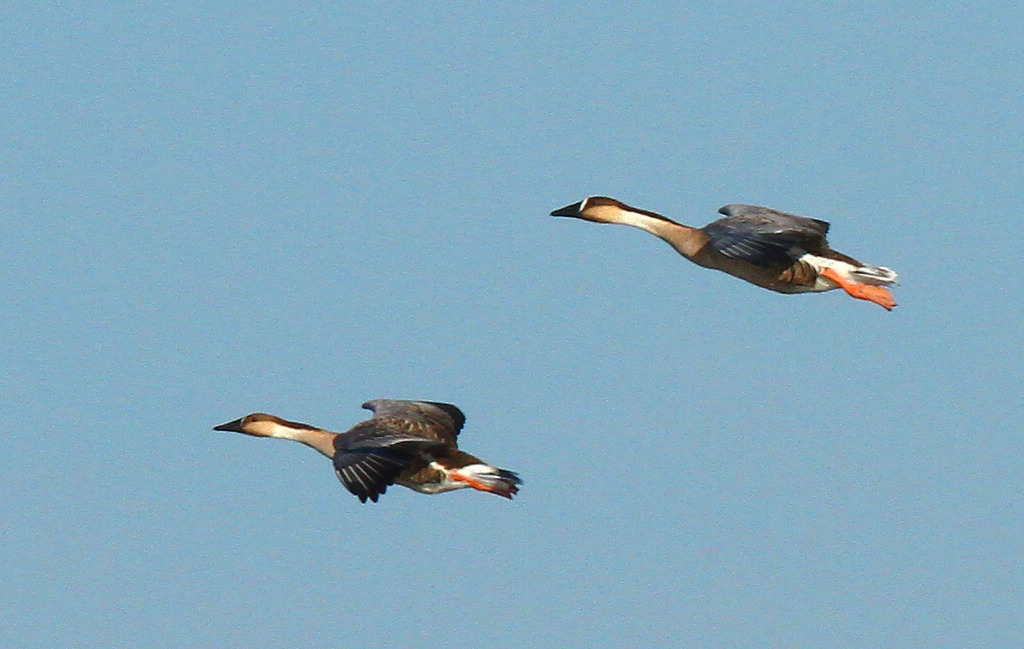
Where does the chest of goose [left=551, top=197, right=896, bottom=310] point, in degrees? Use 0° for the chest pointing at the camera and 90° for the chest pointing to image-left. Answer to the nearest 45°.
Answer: approximately 90°

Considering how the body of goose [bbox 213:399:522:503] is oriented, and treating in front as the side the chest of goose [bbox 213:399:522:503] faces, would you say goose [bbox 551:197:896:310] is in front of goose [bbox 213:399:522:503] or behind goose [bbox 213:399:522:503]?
behind

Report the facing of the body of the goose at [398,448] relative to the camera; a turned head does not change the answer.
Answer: to the viewer's left

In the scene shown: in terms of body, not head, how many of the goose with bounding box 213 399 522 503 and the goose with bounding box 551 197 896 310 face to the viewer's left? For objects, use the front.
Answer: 2

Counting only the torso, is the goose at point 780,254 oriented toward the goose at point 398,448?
yes
